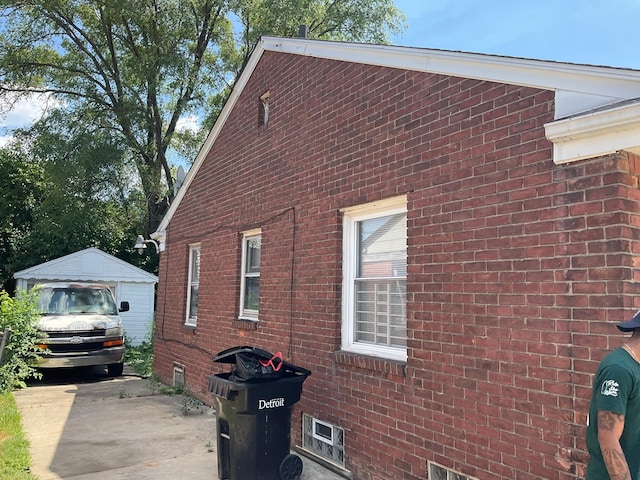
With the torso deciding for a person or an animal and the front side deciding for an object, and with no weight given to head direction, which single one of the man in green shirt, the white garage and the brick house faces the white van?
the white garage

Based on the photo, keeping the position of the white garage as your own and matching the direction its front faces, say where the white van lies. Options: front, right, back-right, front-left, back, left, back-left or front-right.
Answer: front

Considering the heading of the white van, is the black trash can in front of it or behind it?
in front

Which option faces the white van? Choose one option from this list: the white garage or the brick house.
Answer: the white garage

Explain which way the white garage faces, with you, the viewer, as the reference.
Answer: facing the viewer

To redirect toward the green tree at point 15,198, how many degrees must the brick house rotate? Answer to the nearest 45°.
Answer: approximately 180°

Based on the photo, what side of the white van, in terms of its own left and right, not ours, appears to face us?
front

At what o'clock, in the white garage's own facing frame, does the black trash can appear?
The black trash can is roughly at 12 o'clock from the white garage.

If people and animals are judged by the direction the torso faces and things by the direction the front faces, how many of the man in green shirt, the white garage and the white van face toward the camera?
2

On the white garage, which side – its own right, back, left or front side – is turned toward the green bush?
front
